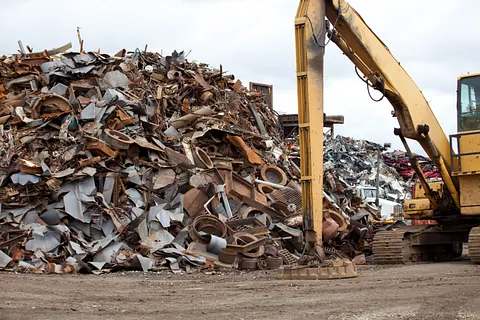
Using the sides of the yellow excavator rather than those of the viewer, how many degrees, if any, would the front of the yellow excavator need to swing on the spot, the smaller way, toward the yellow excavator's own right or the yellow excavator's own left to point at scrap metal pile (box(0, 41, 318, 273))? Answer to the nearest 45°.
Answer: approximately 45° to the yellow excavator's own right
